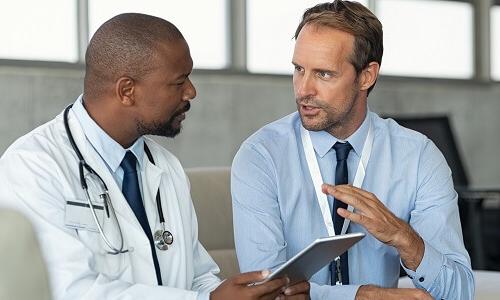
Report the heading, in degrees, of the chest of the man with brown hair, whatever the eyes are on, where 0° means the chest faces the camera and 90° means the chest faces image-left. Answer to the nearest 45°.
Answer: approximately 0°

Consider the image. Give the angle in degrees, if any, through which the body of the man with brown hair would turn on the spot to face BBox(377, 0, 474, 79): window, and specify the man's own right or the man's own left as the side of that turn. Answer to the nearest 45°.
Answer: approximately 180°

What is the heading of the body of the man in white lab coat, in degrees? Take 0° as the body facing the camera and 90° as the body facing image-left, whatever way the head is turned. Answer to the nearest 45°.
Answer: approximately 315°

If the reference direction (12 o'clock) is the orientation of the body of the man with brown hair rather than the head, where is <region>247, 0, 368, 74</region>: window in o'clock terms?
The window is roughly at 6 o'clock from the man with brown hair.

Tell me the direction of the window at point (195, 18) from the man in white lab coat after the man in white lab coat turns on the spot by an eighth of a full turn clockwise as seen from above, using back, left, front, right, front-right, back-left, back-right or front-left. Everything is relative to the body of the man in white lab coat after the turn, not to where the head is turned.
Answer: back

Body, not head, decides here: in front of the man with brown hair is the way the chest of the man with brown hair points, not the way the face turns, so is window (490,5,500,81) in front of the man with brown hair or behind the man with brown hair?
behind

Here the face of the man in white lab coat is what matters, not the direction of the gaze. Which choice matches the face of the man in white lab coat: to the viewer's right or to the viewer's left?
to the viewer's right

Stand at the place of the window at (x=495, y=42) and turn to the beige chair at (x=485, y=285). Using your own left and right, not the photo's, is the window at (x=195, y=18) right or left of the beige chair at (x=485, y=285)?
right
